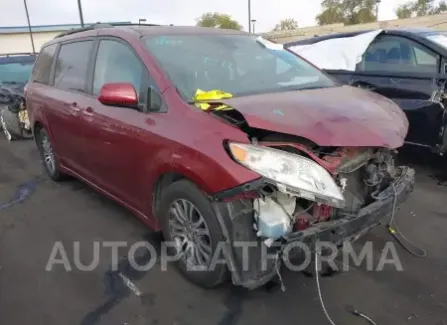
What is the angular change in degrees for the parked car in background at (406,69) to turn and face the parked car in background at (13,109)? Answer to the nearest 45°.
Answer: approximately 135° to its right

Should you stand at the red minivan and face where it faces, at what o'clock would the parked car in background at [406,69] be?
The parked car in background is roughly at 9 o'clock from the red minivan.

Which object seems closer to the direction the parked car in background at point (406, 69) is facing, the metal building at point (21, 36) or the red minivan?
the red minivan

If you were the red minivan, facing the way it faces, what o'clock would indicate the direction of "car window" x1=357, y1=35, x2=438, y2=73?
The car window is roughly at 9 o'clock from the red minivan.

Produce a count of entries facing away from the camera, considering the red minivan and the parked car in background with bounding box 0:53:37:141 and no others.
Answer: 0

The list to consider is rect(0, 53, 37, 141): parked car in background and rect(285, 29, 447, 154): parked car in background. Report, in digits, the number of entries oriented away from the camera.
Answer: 0

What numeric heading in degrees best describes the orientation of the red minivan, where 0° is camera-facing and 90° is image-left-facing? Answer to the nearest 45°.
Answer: approximately 315°

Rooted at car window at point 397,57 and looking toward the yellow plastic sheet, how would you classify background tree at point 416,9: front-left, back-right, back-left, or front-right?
back-right

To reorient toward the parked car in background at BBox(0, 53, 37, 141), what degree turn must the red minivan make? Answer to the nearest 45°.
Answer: approximately 180°
